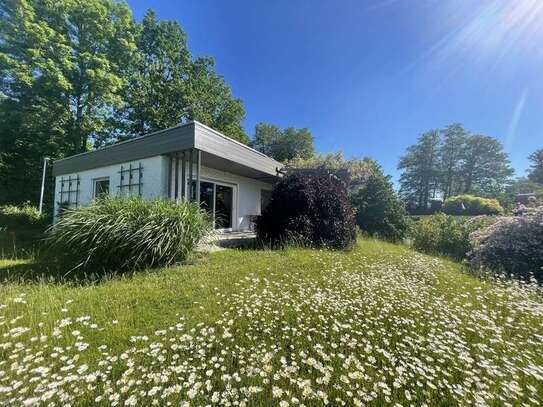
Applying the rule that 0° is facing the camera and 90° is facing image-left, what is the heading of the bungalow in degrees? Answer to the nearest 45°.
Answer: approximately 315°

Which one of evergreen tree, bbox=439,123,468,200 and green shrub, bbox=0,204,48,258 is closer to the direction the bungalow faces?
the evergreen tree

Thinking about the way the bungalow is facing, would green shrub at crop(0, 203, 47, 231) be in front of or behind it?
behind

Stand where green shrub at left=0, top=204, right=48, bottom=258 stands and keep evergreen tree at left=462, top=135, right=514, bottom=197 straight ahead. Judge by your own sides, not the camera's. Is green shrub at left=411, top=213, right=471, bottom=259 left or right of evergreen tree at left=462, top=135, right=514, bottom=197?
right

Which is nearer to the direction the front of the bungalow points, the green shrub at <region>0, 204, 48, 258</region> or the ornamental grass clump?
the ornamental grass clump

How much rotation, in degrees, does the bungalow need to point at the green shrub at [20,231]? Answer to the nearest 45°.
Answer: approximately 180°

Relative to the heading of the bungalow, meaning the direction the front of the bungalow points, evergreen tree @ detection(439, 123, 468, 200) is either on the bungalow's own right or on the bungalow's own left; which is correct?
on the bungalow's own left

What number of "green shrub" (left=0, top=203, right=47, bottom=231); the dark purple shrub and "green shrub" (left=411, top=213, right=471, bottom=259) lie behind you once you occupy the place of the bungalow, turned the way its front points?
1

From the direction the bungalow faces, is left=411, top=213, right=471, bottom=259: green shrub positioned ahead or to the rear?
ahead

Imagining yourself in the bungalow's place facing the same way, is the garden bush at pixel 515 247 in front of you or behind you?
in front
